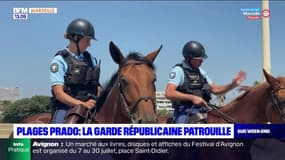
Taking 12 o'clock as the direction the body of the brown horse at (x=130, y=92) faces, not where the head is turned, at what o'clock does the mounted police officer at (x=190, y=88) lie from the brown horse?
The mounted police officer is roughly at 9 o'clock from the brown horse.

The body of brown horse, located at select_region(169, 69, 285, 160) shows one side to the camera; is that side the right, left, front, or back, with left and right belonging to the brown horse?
right

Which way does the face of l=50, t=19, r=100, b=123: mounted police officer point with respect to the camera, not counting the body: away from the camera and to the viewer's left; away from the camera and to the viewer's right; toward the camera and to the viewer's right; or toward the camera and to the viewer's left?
toward the camera and to the viewer's right

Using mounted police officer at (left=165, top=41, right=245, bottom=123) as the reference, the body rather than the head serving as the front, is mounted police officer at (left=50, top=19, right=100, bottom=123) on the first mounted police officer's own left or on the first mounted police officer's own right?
on the first mounted police officer's own right

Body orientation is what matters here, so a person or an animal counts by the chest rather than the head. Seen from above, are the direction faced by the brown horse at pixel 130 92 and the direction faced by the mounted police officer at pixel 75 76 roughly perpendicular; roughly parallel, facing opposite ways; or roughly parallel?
roughly parallel

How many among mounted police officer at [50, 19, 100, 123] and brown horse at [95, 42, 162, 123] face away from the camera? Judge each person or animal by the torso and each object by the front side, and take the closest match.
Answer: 0

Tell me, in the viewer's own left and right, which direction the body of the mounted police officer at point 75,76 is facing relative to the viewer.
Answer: facing the viewer and to the right of the viewer

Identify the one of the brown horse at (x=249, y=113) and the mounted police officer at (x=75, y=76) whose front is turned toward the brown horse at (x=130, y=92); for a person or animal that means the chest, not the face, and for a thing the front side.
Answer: the mounted police officer

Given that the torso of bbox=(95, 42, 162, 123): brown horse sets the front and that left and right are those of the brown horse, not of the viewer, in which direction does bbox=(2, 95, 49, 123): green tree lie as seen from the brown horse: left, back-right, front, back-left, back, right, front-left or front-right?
back

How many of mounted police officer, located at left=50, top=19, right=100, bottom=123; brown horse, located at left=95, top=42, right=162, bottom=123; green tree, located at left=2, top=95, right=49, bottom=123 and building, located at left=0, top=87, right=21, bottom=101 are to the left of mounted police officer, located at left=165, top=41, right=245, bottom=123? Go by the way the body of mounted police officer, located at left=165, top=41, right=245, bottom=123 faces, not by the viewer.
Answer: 0

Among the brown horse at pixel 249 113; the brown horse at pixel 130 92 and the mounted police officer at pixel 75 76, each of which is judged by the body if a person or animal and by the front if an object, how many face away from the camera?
0

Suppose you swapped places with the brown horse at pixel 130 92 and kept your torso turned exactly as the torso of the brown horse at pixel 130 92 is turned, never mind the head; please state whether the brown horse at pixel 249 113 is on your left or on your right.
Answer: on your left

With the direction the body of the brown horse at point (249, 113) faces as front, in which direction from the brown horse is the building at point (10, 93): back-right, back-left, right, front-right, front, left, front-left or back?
back

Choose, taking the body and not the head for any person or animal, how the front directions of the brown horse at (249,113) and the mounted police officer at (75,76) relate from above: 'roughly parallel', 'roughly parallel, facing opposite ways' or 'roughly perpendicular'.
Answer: roughly parallel

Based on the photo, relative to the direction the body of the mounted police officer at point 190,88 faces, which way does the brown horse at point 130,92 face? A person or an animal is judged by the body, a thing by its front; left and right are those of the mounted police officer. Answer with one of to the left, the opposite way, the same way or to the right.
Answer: the same way

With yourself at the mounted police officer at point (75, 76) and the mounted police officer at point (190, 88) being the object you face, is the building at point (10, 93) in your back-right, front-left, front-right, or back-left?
back-left
